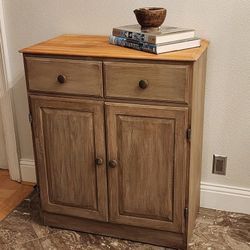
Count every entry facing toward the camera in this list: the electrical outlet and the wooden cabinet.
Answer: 2

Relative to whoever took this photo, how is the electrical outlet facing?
facing the viewer

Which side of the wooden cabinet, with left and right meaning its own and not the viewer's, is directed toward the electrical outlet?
left

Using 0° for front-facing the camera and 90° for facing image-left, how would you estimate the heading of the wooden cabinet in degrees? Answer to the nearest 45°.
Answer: approximately 0°

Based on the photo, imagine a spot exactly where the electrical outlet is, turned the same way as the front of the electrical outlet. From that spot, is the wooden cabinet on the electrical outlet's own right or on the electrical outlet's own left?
on the electrical outlet's own right
